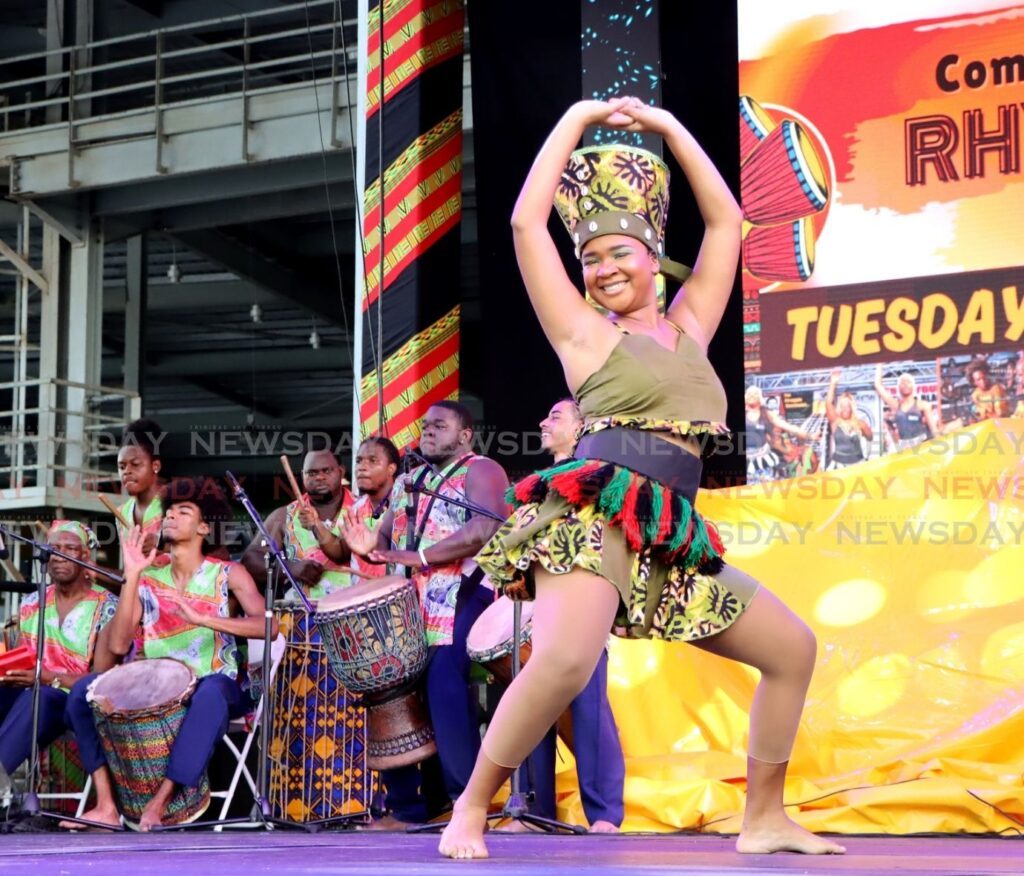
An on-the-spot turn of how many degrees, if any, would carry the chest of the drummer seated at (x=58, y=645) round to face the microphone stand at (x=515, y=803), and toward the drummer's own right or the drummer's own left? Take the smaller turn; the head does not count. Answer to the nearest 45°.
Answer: approximately 90° to the drummer's own left

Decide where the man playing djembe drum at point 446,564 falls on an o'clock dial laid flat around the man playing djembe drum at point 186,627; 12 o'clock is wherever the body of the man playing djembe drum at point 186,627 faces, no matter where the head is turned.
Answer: the man playing djembe drum at point 446,564 is roughly at 9 o'clock from the man playing djembe drum at point 186,627.

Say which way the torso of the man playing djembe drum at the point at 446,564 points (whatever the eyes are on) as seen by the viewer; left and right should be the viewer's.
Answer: facing the viewer and to the left of the viewer

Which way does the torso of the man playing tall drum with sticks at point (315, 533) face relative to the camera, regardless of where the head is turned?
toward the camera

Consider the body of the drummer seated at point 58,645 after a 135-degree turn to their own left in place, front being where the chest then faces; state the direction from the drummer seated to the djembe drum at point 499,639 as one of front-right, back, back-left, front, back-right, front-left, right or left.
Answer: front-right

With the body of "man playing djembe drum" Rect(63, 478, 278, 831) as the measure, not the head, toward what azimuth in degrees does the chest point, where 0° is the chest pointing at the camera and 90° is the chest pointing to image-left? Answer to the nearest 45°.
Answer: approximately 45°

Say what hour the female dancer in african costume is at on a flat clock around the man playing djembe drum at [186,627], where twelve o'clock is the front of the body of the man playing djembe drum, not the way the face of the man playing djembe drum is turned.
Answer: The female dancer in african costume is roughly at 10 o'clock from the man playing djembe drum.
